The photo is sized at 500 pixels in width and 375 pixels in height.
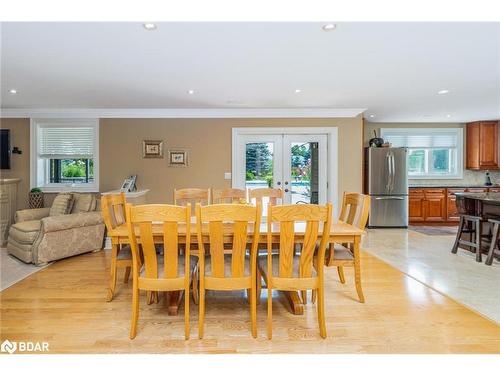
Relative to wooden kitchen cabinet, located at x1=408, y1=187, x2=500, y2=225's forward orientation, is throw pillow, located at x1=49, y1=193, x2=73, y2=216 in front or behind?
in front

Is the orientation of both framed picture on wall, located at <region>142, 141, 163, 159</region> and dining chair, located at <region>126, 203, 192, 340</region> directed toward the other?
yes

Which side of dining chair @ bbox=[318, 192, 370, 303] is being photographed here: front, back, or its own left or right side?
left

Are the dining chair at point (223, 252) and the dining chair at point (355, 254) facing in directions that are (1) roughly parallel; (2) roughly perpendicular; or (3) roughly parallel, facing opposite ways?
roughly perpendicular

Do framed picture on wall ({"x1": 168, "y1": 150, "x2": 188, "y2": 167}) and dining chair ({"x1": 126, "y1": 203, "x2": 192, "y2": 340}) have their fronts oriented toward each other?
yes

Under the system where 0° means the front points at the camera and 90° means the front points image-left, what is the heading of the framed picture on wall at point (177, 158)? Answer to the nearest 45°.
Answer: approximately 0°

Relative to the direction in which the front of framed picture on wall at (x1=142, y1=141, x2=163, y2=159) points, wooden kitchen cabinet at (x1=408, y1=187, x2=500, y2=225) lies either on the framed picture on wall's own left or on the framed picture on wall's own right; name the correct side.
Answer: on the framed picture on wall's own left

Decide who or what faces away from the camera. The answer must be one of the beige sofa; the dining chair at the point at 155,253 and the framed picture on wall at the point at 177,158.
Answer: the dining chair

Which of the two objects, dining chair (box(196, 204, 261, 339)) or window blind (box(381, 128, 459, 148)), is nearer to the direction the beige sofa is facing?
the dining chair
